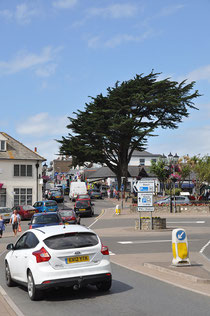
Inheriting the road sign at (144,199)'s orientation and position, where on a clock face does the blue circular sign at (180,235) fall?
The blue circular sign is roughly at 12 o'clock from the road sign.

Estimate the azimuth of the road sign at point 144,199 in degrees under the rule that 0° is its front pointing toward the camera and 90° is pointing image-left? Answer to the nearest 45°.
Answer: approximately 0°

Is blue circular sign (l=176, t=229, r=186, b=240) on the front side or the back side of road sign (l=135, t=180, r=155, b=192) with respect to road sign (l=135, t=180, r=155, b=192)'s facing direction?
on the front side

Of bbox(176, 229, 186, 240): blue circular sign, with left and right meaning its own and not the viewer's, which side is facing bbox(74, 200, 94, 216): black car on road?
back

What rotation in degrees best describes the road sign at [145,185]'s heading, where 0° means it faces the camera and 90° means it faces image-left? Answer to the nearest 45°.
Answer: approximately 0°

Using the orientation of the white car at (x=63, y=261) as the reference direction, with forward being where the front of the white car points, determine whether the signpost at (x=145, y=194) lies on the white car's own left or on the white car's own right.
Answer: on the white car's own right

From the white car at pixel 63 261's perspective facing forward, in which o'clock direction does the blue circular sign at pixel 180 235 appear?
The blue circular sign is roughly at 3 o'clock from the white car.

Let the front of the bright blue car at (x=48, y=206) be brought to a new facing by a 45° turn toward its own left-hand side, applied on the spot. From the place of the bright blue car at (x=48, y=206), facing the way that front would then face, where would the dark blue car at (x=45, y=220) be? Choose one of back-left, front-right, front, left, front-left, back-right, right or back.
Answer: left

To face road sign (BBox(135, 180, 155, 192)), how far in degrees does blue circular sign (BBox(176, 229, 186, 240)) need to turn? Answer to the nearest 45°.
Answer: approximately 180°

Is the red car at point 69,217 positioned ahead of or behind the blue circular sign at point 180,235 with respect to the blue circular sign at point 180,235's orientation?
behind

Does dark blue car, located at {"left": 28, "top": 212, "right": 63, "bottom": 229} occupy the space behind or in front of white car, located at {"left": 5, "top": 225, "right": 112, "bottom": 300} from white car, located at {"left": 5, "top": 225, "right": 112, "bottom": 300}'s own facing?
in front

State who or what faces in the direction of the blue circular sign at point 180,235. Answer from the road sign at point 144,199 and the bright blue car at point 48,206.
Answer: the road sign

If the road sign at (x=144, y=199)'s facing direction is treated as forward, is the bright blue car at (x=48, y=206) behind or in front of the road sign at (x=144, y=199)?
behind
